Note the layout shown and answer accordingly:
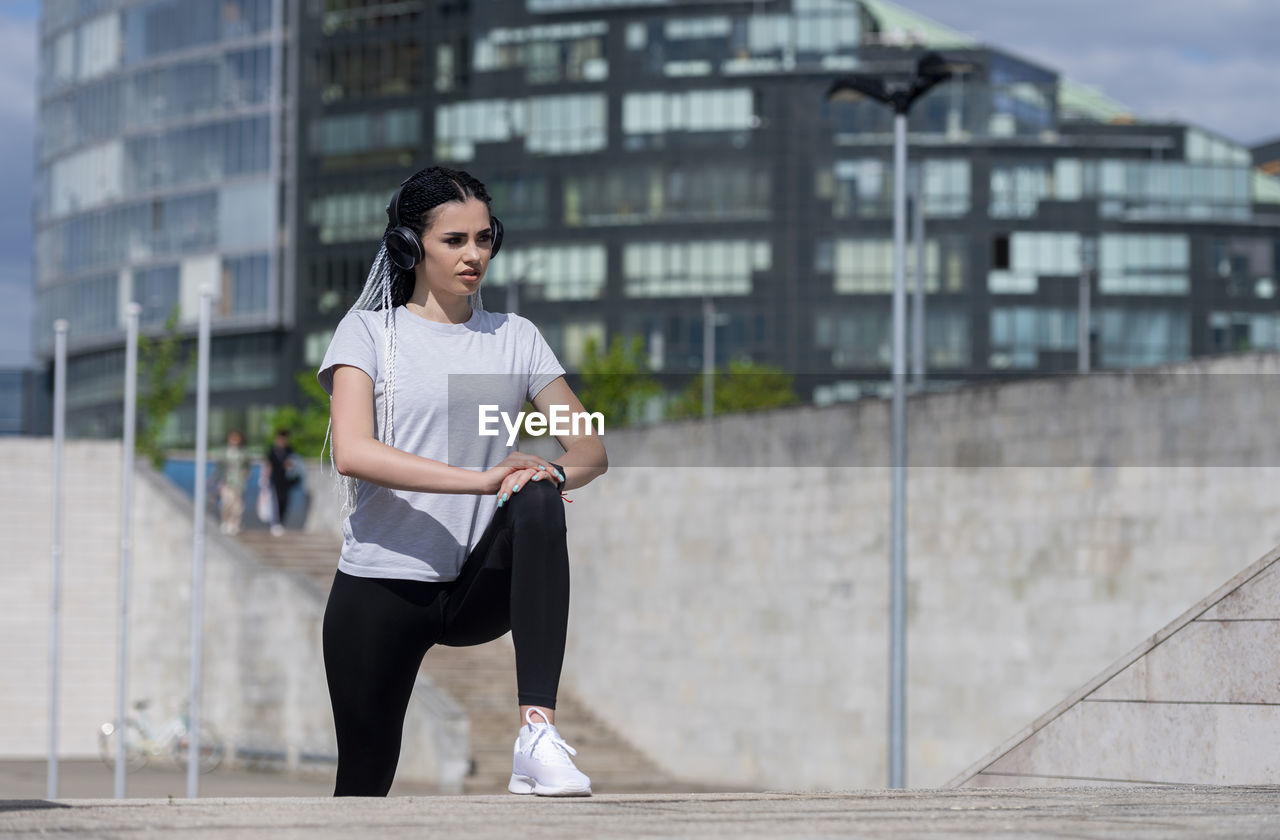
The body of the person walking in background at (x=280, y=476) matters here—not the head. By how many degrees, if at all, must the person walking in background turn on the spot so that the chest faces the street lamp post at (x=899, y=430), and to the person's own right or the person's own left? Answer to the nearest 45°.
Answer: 0° — they already face it

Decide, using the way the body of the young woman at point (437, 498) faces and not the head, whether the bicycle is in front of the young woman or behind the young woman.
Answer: behind

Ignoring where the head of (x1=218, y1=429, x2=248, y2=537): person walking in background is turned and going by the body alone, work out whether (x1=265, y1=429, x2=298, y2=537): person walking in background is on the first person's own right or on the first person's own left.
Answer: on the first person's own left

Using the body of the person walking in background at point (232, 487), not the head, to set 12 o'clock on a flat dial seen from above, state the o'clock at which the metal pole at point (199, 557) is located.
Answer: The metal pole is roughly at 12 o'clock from the person walking in background.

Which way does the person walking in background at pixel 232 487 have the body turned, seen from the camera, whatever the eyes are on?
toward the camera

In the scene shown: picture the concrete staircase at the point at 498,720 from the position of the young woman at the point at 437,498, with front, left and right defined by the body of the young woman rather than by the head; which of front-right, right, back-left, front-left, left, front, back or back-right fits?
back-left

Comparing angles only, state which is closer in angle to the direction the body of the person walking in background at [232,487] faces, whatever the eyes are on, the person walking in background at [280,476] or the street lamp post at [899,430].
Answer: the street lamp post

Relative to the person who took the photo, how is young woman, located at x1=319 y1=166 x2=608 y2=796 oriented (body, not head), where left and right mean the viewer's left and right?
facing the viewer and to the right of the viewer

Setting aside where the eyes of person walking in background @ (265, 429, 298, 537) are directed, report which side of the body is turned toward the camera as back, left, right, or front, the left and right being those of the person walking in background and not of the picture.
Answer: front

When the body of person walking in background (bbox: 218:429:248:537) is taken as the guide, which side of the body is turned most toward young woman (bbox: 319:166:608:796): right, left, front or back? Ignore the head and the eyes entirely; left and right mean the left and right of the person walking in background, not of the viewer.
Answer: front

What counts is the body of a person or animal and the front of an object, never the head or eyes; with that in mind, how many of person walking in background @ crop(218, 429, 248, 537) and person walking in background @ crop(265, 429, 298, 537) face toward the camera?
2
